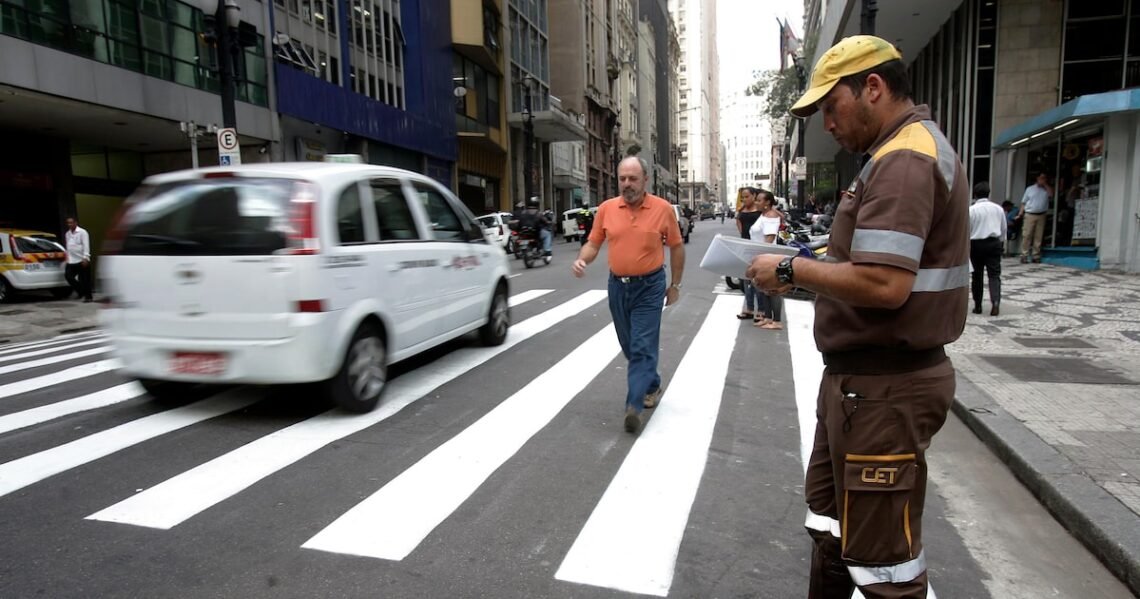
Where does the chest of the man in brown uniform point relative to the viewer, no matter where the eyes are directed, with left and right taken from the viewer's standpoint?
facing to the left of the viewer

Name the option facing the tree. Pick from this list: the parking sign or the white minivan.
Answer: the white minivan

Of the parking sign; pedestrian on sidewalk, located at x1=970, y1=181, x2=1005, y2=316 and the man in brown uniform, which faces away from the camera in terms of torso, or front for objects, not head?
the pedestrian on sidewalk

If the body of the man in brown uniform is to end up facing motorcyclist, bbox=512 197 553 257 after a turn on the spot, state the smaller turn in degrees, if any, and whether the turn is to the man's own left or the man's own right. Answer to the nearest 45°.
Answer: approximately 45° to the man's own right

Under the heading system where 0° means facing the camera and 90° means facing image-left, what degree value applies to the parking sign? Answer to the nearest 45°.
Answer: approximately 0°

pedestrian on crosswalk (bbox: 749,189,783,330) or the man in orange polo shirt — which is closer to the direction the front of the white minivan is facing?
the pedestrian on crosswalk

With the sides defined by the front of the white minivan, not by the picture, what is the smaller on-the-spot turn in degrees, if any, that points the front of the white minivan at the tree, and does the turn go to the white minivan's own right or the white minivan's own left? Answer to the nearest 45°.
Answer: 0° — it already faces it

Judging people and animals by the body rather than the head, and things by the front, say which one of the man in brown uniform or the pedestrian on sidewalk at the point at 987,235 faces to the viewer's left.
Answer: the man in brown uniform

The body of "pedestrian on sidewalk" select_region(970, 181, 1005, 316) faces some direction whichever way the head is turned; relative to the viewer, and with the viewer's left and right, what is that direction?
facing away from the viewer

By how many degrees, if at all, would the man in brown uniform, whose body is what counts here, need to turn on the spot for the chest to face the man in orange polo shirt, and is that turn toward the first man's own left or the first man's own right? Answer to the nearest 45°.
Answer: approximately 45° to the first man's own right

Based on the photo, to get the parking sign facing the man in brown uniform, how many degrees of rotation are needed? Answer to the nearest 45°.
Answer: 0° — it already faces them

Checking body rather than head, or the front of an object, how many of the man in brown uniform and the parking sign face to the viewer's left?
1
